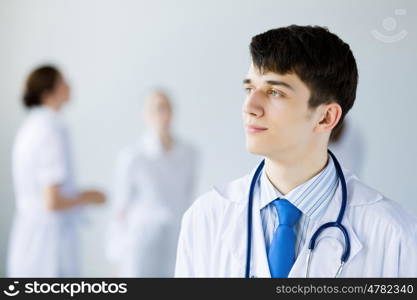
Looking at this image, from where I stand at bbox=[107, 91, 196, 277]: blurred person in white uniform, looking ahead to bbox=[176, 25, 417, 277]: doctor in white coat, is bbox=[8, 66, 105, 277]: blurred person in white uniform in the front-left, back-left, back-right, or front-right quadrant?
front-right

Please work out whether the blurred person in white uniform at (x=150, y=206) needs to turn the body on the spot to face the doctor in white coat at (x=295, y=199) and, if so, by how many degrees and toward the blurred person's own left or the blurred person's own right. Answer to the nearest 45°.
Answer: approximately 45° to the blurred person's own right

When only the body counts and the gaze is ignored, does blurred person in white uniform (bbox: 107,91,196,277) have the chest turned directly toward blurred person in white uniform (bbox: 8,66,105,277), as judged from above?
no

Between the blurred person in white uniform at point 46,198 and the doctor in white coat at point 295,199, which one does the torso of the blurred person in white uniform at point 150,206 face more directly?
the doctor in white coat

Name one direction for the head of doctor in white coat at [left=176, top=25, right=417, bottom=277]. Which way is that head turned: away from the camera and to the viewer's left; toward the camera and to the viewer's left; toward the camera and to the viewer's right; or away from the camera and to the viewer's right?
toward the camera and to the viewer's left

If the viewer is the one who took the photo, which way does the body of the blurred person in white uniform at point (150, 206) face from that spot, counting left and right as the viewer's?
facing the viewer and to the right of the viewer
